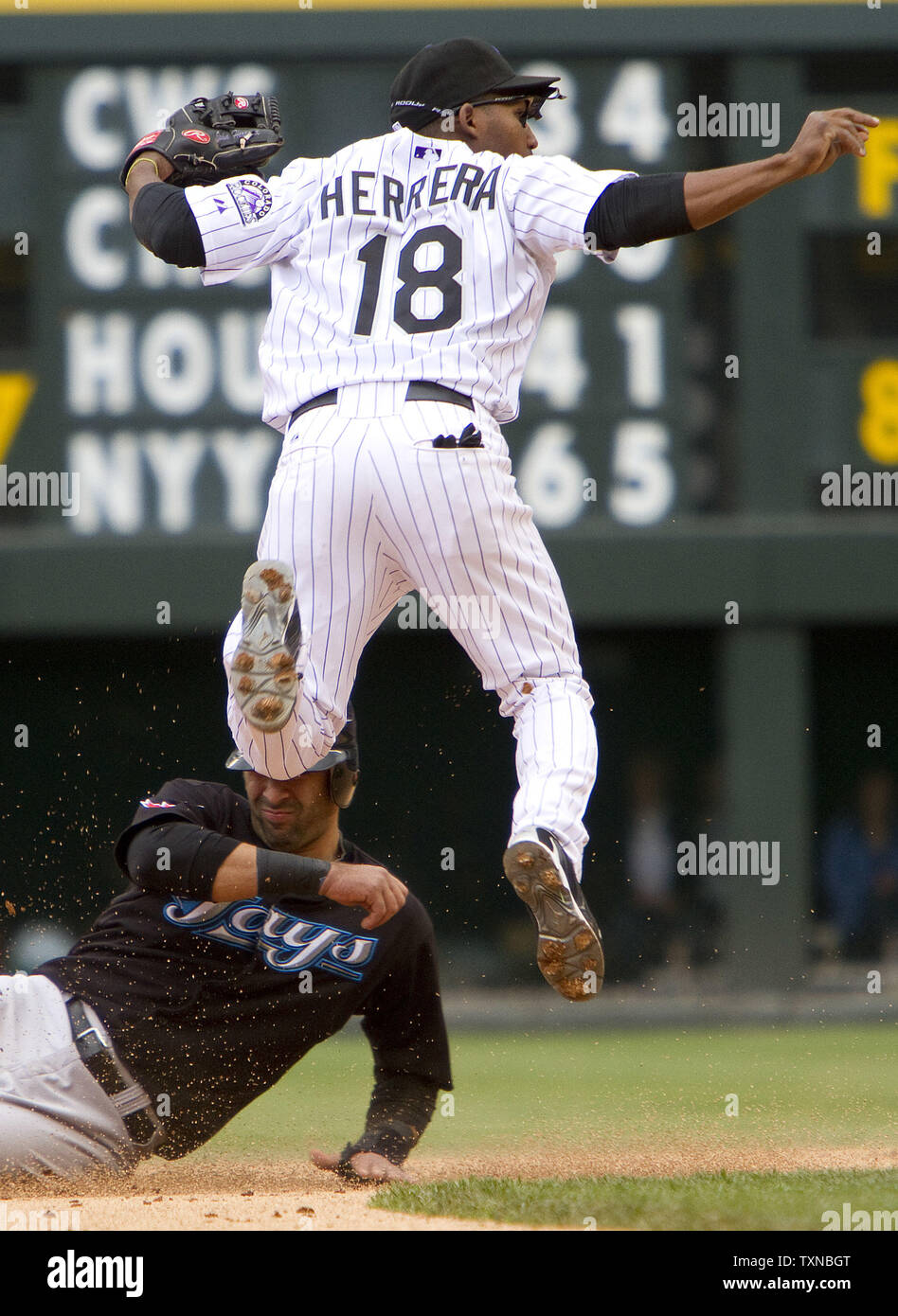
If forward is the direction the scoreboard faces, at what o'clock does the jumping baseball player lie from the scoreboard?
The jumping baseball player is roughly at 12 o'clock from the scoreboard.

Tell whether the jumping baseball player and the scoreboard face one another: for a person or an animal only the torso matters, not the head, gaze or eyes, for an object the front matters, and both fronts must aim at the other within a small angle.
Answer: yes

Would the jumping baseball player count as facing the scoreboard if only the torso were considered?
yes

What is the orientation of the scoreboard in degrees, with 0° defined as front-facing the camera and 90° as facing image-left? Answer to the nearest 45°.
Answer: approximately 0°

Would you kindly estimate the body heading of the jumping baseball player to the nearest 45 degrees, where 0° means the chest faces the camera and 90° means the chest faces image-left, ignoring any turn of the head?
approximately 180°

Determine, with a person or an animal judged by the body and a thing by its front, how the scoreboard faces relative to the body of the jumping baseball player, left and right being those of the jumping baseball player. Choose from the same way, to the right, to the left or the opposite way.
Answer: the opposite way

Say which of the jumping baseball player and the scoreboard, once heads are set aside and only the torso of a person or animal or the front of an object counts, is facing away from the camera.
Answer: the jumping baseball player
